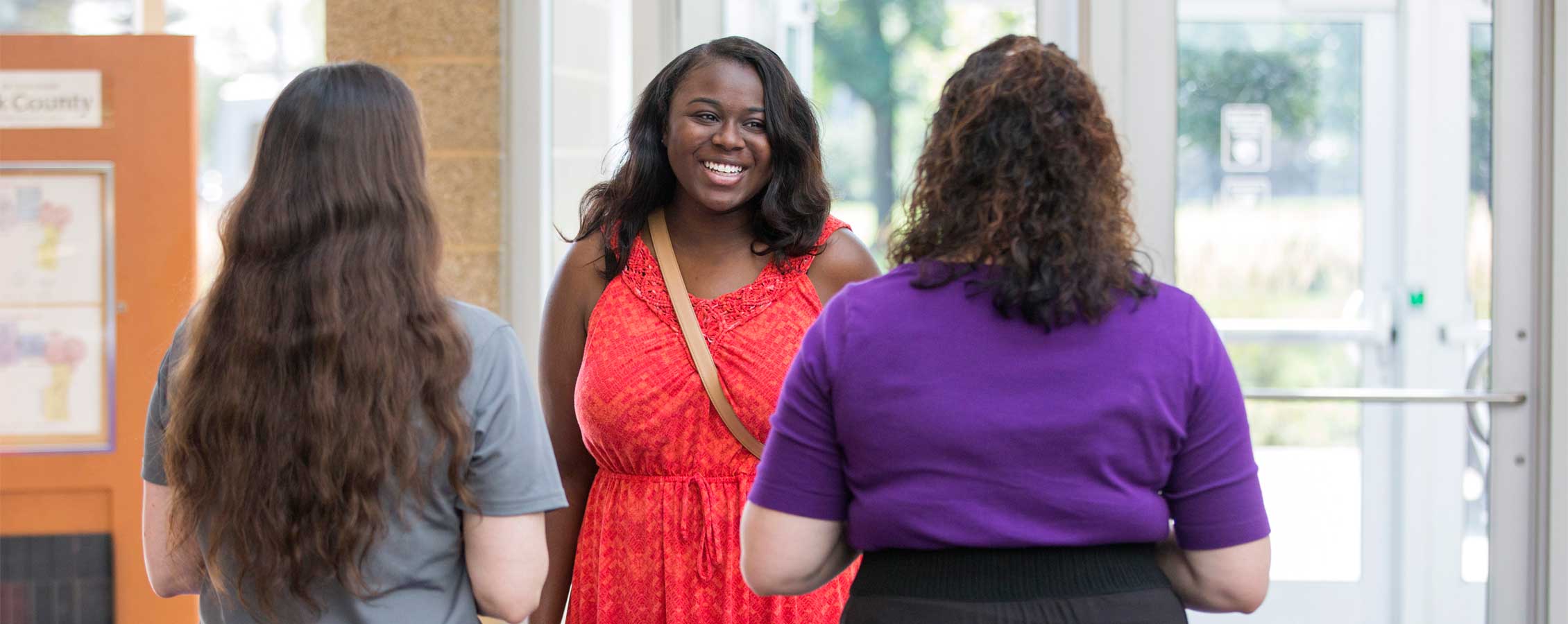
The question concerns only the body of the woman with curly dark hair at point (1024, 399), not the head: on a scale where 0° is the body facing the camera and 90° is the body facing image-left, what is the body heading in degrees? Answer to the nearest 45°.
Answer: approximately 180°

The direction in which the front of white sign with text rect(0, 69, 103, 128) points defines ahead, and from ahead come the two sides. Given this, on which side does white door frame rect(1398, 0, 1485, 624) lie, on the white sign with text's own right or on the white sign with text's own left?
on the white sign with text's own left

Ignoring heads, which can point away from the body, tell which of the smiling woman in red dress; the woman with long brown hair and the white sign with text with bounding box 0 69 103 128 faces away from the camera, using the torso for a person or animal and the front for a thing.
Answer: the woman with long brown hair

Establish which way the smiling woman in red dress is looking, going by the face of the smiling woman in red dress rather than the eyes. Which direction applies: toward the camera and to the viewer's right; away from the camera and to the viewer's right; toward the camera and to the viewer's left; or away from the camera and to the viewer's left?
toward the camera and to the viewer's right

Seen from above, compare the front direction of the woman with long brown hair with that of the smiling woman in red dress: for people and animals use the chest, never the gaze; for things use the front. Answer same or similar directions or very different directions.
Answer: very different directions

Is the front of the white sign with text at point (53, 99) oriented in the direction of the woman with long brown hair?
yes

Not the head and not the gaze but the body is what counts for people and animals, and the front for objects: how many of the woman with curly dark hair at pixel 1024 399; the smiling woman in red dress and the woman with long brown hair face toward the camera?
1

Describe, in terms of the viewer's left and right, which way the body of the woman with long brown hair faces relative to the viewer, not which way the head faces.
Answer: facing away from the viewer
